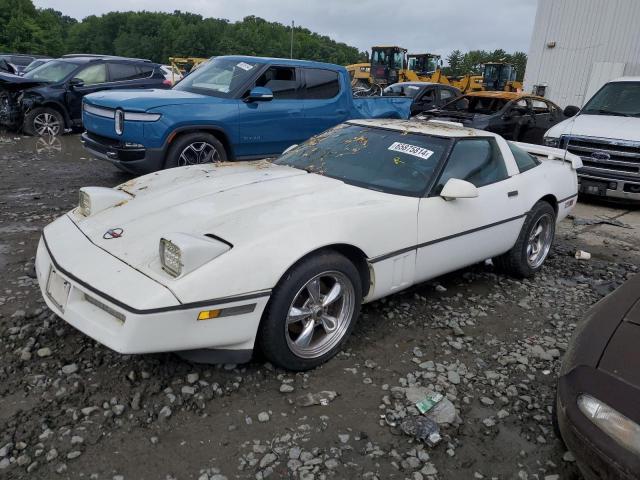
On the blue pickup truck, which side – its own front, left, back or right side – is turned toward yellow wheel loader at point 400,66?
back

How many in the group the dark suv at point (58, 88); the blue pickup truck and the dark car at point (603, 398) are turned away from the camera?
0

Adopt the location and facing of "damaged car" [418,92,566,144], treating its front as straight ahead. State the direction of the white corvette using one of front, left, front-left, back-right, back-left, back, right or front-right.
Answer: front-left

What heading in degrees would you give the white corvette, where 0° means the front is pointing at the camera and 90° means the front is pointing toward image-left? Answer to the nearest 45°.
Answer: approximately 45°

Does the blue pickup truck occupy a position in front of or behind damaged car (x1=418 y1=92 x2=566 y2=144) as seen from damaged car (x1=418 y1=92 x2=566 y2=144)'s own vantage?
in front

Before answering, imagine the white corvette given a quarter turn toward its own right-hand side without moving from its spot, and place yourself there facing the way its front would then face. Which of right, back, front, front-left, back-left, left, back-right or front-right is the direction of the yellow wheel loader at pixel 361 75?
front-right

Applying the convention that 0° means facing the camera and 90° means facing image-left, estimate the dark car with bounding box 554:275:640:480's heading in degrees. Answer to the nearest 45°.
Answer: approximately 45°

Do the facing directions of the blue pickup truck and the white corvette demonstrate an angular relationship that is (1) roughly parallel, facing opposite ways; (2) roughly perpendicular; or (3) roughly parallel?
roughly parallel

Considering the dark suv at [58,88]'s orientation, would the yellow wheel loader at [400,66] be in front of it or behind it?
behind

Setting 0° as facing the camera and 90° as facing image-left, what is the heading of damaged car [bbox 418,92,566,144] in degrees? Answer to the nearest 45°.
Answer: approximately 45°

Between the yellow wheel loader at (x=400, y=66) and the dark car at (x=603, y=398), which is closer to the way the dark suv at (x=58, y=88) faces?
the dark car

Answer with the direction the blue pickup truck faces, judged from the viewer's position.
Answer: facing the viewer and to the left of the viewer

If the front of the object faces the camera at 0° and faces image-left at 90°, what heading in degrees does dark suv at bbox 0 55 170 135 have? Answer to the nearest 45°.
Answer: approximately 45°

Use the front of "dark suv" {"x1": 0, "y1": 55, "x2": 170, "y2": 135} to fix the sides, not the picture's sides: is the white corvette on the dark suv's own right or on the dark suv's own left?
on the dark suv's own left

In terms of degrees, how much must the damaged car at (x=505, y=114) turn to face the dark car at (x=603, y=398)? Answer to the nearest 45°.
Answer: approximately 45° to its left
